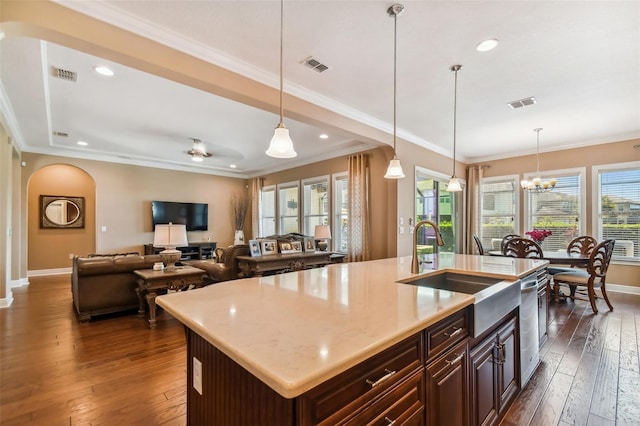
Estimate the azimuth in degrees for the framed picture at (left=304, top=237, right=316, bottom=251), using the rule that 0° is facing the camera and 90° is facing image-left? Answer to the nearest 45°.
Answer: approximately 0°

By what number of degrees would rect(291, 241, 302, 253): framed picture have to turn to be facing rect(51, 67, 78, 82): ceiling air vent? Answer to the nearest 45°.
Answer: approximately 45° to its right

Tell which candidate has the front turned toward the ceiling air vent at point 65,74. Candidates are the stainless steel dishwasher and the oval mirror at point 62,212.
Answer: the oval mirror

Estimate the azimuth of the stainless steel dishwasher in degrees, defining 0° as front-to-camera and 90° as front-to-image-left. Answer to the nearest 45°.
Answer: approximately 270°

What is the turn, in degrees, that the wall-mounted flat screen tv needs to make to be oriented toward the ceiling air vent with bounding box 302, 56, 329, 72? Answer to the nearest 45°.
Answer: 0° — it already faces it

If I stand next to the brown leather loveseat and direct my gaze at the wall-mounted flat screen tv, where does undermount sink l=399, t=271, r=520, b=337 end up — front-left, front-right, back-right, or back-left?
back-right

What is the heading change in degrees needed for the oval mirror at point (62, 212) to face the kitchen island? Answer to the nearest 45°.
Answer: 0° — it already faces it
